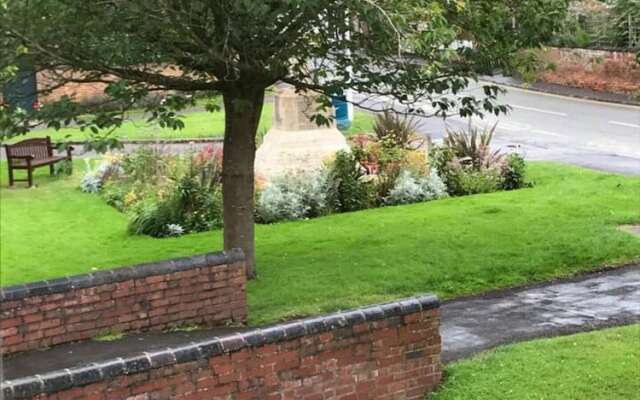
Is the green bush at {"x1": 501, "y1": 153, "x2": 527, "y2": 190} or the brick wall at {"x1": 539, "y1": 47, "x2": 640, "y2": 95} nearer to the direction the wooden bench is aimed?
the green bush

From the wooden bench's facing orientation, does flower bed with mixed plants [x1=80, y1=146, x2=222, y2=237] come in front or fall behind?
in front

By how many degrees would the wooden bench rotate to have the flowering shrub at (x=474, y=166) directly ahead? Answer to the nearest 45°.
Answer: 0° — it already faces it

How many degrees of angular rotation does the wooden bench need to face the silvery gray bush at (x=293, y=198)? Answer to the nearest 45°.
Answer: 0° — it already faces it

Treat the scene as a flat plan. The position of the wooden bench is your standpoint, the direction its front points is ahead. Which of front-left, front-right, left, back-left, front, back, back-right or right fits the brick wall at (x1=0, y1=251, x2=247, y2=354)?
front-right

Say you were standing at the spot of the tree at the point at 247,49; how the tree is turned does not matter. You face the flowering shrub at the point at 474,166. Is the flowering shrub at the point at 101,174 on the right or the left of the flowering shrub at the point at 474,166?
left

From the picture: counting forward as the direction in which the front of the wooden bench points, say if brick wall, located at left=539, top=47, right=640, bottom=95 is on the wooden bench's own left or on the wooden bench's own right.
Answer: on the wooden bench's own left

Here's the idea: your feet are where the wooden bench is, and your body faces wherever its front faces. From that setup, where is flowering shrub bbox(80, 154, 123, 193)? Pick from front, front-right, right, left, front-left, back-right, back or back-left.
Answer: front

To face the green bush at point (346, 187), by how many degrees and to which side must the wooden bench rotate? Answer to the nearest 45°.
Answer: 0° — it already faces it

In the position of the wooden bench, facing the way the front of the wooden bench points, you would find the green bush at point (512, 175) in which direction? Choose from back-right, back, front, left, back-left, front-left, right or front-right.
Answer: front

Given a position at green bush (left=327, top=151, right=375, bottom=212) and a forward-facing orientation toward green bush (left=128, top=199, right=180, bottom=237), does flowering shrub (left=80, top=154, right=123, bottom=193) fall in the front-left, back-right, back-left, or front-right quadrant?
front-right

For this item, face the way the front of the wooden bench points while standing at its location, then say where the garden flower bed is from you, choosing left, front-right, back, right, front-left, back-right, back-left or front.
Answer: front
